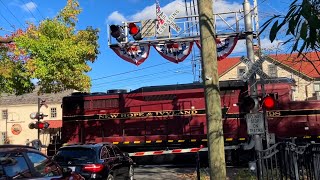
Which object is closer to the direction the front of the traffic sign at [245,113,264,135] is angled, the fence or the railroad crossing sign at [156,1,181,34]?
the fence

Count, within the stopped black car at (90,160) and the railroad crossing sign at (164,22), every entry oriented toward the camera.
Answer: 1

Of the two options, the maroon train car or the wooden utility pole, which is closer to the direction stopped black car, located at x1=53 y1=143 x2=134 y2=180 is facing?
the maroon train car

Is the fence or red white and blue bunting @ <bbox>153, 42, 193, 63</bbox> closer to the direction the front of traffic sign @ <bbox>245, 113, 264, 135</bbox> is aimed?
the fence

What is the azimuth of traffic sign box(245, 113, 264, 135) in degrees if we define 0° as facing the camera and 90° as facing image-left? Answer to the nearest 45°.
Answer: approximately 0°

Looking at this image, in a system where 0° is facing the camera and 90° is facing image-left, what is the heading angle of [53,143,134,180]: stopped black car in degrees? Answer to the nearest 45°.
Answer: approximately 225°

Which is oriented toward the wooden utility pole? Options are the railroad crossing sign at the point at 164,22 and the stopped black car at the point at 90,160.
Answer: the railroad crossing sign

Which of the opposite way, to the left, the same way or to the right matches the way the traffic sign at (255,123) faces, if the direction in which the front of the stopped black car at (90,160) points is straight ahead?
the opposite way

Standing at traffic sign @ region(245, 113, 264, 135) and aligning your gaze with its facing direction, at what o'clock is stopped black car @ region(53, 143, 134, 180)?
The stopped black car is roughly at 3 o'clock from the traffic sign.

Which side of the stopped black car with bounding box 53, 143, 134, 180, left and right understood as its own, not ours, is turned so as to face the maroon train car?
front
